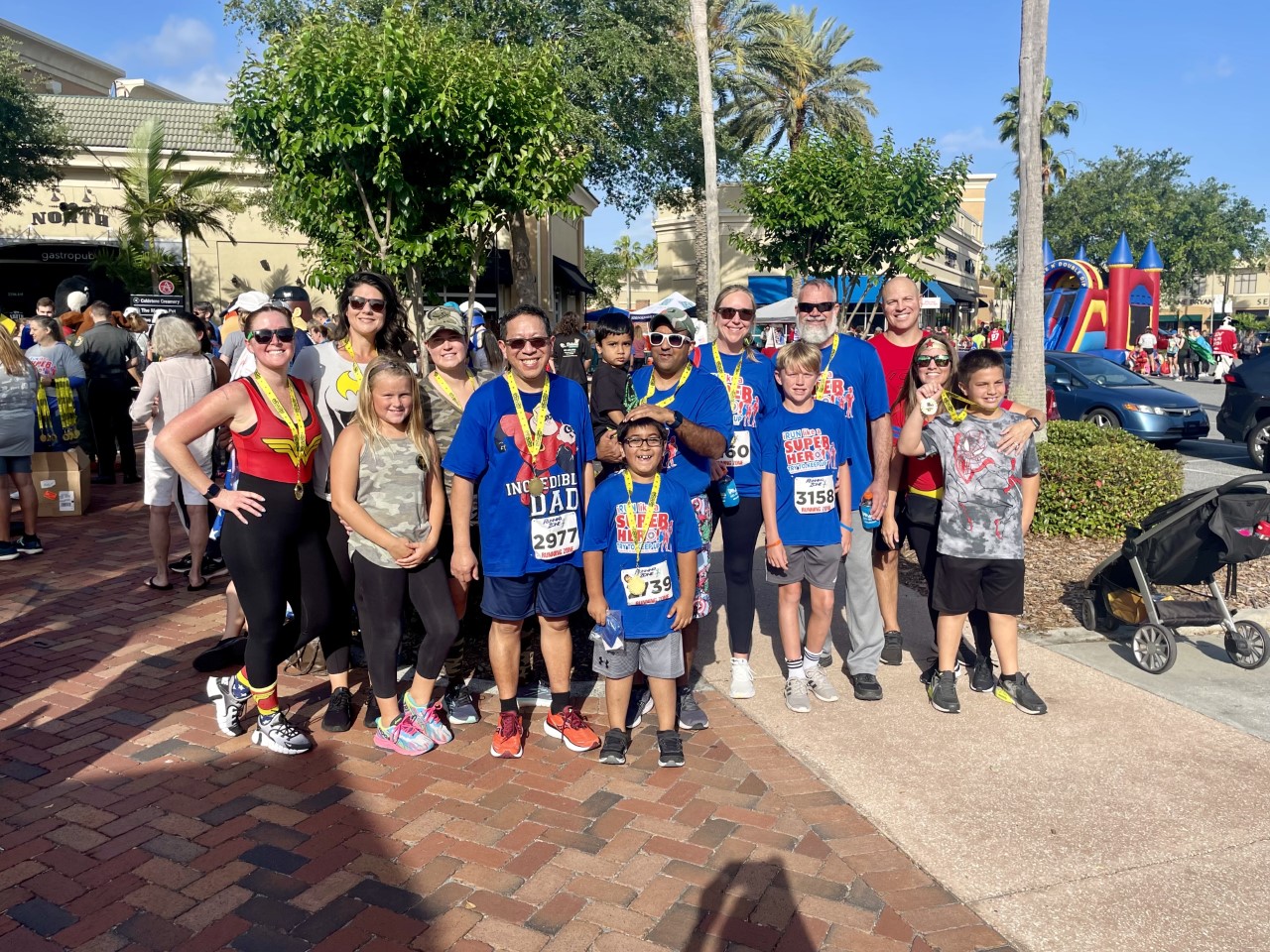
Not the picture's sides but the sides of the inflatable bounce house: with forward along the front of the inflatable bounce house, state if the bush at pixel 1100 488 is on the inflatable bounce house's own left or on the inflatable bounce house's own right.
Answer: on the inflatable bounce house's own left

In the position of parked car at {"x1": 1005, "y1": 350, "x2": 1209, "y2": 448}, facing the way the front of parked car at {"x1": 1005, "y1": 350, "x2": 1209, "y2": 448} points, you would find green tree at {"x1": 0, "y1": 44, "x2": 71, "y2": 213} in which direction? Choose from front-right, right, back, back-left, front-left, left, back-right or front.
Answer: back-right

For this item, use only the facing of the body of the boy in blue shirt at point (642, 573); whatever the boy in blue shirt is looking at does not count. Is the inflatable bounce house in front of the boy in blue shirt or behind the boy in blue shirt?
behind

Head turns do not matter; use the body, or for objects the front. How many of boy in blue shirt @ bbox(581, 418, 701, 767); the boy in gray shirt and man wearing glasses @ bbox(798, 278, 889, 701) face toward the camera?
3

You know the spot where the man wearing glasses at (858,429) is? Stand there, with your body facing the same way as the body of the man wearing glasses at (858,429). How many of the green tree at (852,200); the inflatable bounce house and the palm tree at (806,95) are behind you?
3

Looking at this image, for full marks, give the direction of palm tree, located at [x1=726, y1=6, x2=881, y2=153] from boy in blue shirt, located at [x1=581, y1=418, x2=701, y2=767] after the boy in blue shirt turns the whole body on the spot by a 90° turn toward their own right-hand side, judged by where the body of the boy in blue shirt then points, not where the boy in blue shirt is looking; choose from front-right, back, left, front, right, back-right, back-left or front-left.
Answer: right

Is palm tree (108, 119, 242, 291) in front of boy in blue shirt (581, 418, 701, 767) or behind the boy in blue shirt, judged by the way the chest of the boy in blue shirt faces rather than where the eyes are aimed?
behind
